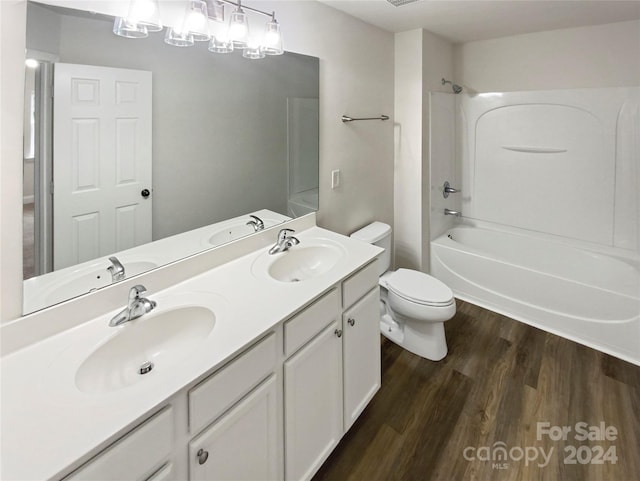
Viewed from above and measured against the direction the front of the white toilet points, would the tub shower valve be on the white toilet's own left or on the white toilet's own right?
on the white toilet's own left

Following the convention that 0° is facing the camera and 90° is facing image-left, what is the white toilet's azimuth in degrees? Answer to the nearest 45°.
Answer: approximately 315°

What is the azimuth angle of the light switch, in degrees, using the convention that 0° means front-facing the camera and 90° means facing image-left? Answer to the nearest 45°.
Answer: approximately 315°

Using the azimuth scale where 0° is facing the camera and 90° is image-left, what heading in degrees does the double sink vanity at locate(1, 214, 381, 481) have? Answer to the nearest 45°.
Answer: approximately 315°

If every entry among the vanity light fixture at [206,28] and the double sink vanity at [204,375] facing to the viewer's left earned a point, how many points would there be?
0

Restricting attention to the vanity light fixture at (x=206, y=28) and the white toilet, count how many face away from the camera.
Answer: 0
